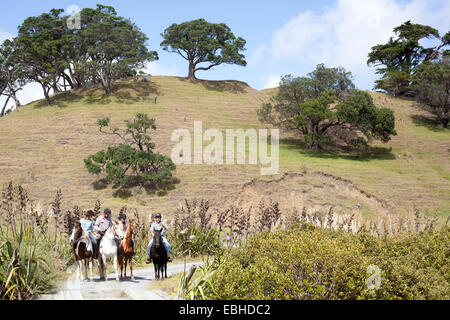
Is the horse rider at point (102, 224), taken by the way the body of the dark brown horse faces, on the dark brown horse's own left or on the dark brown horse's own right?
on the dark brown horse's own right

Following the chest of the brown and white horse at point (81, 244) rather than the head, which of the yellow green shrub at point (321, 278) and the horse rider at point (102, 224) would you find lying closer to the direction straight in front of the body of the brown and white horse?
the yellow green shrub

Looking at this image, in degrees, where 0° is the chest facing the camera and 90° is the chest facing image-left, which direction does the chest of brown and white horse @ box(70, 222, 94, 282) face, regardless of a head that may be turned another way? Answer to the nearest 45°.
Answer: approximately 45°

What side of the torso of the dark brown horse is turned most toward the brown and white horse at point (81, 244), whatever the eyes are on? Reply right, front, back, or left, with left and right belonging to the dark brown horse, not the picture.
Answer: right

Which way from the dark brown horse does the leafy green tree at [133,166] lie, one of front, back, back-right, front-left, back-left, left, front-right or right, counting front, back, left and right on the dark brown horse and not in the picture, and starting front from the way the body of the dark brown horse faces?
back

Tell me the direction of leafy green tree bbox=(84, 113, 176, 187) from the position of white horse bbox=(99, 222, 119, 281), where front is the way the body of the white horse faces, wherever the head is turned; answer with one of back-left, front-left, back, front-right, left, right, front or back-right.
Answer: back-left

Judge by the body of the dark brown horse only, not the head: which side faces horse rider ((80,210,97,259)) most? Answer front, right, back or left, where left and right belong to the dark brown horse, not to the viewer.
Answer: right
